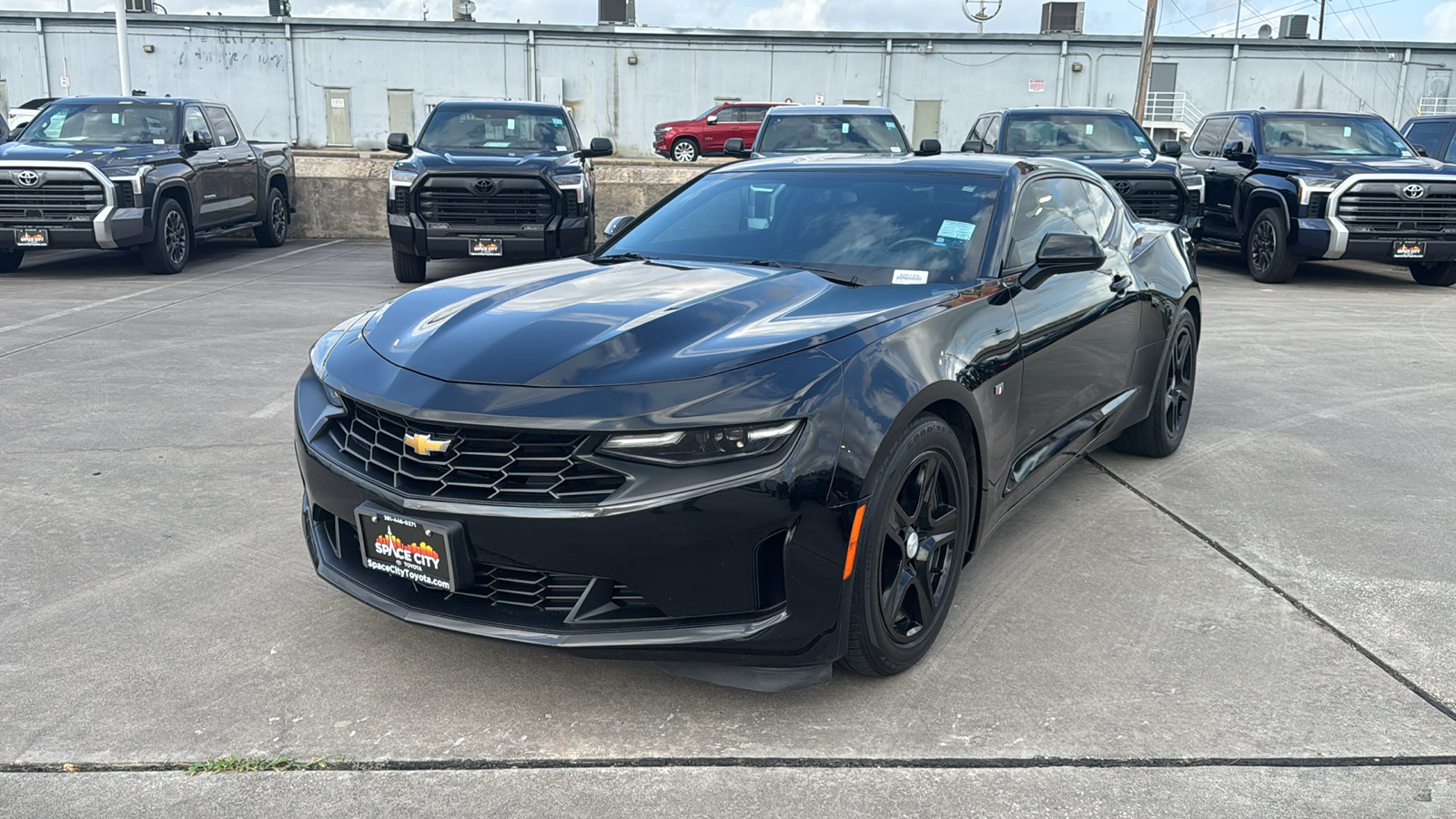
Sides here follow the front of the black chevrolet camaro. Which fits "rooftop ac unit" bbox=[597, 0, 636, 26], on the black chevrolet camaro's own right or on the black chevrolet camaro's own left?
on the black chevrolet camaro's own right

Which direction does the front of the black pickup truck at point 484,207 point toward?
toward the camera

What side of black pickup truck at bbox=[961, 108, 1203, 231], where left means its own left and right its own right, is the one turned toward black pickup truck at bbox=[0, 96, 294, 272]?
right

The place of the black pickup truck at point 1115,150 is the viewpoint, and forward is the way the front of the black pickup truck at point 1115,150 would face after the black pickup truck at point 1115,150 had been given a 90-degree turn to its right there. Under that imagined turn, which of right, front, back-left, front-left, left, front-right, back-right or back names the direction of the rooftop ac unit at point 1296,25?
back-right

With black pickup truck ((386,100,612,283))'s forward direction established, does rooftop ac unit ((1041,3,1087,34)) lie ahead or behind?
behind

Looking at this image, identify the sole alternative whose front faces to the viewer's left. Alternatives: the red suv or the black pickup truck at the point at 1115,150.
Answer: the red suv

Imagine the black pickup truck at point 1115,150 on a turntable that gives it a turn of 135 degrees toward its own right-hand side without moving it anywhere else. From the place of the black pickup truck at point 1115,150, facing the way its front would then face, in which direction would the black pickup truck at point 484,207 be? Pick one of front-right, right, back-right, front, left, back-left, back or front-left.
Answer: front-left

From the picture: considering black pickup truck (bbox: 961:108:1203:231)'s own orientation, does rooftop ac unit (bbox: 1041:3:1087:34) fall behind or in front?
behind

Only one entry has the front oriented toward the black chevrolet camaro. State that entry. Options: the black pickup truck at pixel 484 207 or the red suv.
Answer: the black pickup truck

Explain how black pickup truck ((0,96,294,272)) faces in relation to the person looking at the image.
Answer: facing the viewer and to the left of the viewer

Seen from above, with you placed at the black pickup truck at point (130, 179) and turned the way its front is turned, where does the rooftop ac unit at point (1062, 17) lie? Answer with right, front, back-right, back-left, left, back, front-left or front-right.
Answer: back

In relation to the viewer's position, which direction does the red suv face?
facing to the left of the viewer

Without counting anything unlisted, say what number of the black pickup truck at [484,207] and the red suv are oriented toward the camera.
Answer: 1
